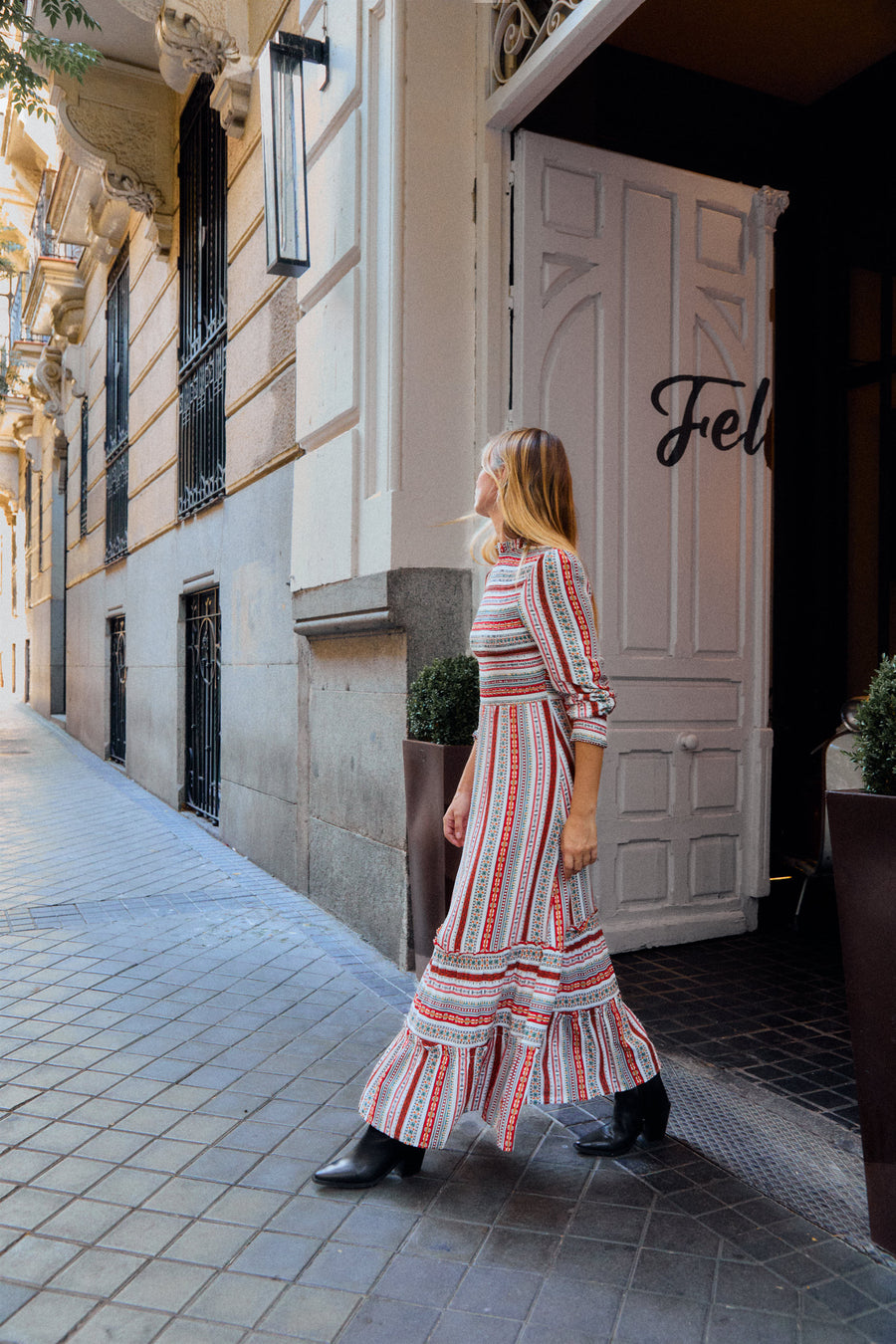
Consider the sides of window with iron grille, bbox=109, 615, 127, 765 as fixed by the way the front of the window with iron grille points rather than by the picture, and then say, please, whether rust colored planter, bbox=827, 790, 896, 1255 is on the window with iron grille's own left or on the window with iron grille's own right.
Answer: on the window with iron grille's own left

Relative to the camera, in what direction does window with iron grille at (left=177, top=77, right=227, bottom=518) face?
facing to the left of the viewer

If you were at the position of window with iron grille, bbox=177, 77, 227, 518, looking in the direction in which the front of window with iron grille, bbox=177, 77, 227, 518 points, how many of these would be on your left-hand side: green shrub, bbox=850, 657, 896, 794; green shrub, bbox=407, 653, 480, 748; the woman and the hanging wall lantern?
4

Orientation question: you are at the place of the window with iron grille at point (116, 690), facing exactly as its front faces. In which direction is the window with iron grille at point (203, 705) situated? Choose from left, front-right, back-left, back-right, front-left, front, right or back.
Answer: left

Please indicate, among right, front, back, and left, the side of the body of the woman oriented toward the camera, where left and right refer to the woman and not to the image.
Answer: left

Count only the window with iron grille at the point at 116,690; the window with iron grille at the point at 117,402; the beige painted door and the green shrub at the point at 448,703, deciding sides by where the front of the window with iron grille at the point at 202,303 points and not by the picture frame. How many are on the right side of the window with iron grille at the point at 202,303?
2

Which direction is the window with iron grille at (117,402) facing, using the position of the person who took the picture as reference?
facing to the left of the viewer

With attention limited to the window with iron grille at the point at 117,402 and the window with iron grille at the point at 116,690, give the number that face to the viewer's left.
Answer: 2

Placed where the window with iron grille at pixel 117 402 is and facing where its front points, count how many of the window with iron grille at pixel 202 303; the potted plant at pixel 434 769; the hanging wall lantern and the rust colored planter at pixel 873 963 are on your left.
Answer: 4
